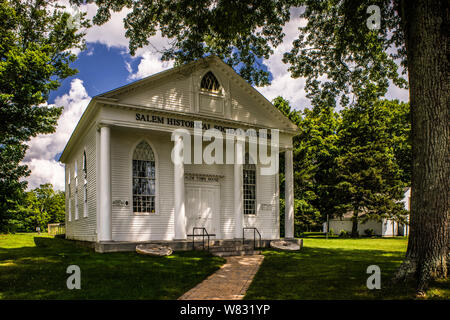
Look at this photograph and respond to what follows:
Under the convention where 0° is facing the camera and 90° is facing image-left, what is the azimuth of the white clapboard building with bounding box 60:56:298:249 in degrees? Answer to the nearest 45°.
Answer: approximately 315°

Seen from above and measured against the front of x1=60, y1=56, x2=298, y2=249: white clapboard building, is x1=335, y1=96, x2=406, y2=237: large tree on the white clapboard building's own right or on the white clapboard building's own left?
on the white clapboard building's own left
